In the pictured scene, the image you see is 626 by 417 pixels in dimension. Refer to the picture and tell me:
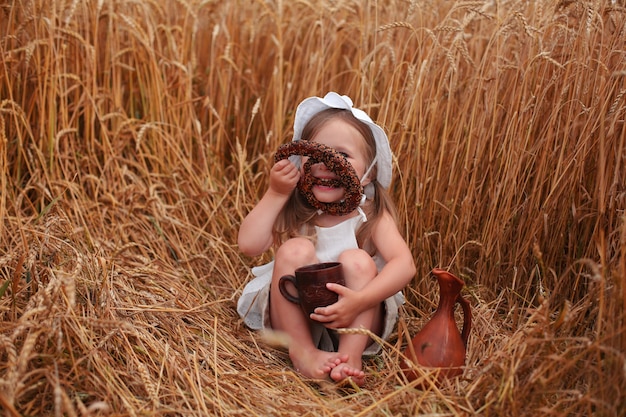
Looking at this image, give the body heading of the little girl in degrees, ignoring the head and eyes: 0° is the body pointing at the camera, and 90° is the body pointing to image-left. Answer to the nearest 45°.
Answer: approximately 0°
